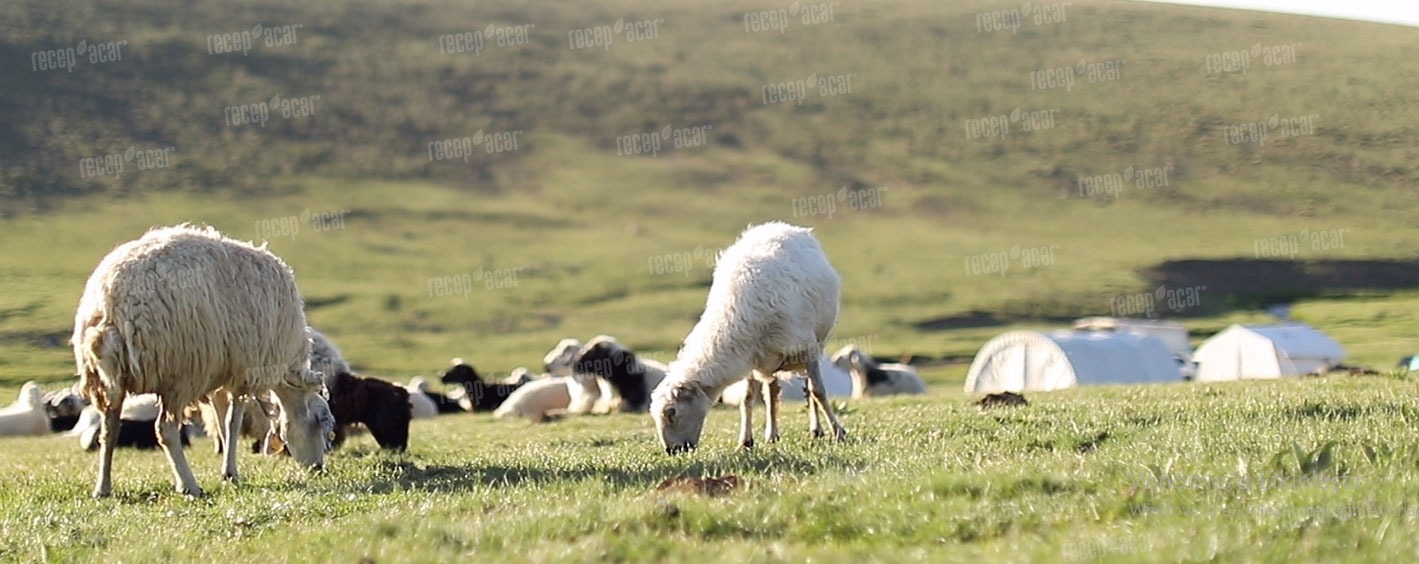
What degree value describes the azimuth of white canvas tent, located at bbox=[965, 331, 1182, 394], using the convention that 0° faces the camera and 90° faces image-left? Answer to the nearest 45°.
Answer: approximately 45°

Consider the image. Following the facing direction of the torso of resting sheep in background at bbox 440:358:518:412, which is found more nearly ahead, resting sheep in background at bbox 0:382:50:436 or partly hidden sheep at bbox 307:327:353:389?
the resting sheep in background

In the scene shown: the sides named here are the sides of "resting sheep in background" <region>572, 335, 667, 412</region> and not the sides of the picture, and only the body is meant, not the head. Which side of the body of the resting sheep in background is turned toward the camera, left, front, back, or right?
left

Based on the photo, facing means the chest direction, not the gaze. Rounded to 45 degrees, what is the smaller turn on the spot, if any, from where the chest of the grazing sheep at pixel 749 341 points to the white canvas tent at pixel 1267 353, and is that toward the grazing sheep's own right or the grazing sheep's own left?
approximately 180°

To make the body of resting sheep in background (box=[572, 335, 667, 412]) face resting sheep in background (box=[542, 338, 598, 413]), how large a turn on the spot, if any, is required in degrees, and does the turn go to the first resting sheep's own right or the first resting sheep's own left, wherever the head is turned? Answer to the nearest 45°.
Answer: approximately 45° to the first resting sheep's own right

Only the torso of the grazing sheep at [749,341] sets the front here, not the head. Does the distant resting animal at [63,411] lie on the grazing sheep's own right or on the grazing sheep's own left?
on the grazing sheep's own right

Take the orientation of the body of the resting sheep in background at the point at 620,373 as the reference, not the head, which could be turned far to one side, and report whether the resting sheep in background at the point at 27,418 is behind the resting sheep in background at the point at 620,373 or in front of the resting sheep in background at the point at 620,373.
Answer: in front

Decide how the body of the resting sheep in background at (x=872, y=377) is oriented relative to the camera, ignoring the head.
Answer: to the viewer's left

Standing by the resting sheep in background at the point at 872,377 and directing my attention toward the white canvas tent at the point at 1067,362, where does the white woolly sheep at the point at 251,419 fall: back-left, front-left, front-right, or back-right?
back-right
